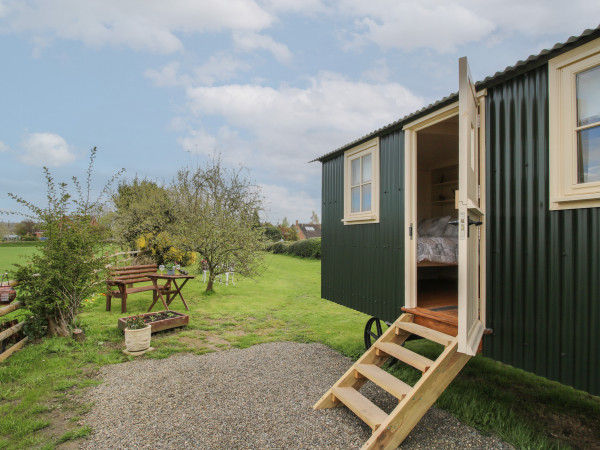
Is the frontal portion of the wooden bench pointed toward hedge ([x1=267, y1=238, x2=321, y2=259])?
no

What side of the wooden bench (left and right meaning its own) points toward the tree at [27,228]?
back

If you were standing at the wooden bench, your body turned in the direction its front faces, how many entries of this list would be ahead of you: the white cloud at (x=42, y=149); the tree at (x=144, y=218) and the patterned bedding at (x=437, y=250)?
1

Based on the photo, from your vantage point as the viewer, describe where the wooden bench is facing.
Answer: facing the viewer and to the right of the viewer

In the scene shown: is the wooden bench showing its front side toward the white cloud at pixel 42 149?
no

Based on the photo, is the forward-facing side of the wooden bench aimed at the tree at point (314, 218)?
no

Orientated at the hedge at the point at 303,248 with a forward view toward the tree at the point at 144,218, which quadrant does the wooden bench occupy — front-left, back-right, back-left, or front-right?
front-left
